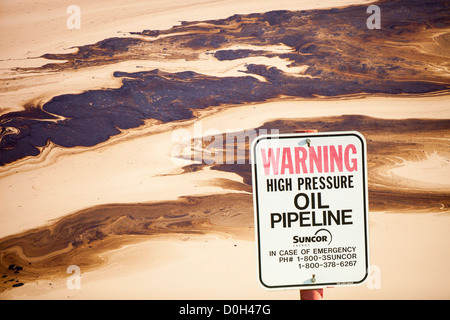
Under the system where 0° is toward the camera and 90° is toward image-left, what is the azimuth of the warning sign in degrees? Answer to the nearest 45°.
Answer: approximately 0°
